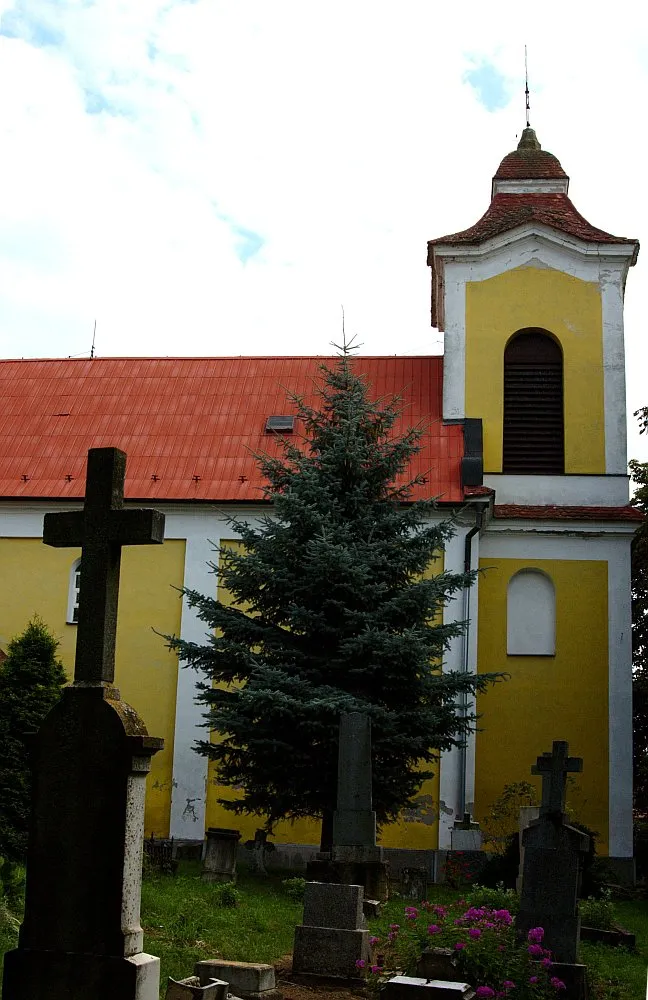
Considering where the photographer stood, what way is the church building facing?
facing to the right of the viewer

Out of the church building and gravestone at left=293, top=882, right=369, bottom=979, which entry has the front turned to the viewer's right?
the church building

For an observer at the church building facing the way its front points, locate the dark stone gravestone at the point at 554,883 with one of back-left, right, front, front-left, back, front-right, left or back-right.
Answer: right

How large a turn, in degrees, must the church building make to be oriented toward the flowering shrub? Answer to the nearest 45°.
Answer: approximately 90° to its right

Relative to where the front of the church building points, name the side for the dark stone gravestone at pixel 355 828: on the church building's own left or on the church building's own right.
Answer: on the church building's own right

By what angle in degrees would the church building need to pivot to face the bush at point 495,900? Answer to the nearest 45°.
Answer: approximately 90° to its right
